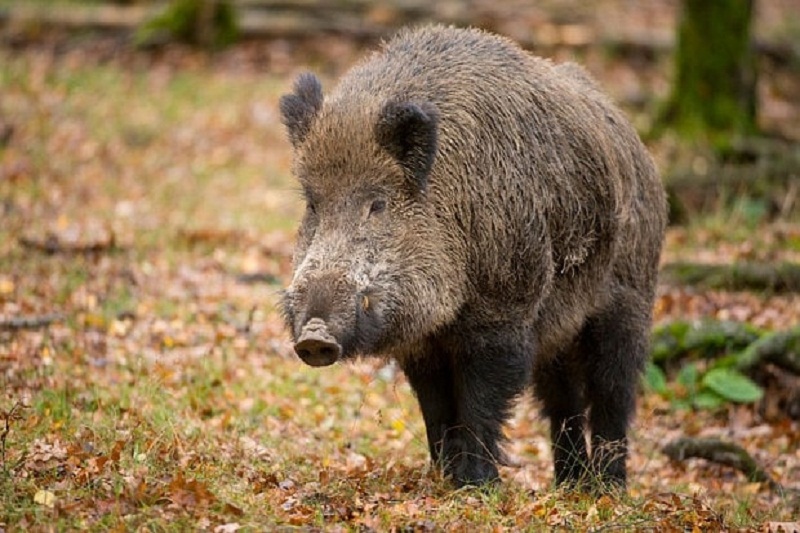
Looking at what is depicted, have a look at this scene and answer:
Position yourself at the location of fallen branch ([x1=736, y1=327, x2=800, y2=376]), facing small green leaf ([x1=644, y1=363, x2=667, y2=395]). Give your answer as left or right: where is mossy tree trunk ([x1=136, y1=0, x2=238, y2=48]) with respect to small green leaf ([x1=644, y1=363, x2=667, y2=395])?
right

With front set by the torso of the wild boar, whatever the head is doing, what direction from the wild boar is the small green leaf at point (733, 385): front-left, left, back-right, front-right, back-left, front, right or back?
back

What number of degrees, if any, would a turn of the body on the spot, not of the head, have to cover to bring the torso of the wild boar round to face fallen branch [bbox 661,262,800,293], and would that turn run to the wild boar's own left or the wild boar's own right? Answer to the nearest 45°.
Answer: approximately 180°

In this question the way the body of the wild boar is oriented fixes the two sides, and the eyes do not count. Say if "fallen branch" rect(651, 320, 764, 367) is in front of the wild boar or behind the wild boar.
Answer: behind

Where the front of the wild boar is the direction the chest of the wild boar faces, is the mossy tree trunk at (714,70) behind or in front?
behind

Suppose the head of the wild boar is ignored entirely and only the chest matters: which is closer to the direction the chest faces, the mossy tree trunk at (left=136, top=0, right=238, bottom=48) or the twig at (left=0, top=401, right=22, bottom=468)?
the twig

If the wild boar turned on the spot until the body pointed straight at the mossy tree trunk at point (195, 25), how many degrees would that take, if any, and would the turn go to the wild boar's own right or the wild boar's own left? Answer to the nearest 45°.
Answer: approximately 135° to the wild boar's own right

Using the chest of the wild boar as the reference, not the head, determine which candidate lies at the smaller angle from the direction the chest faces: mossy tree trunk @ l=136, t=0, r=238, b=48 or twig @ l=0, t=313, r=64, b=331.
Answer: the twig

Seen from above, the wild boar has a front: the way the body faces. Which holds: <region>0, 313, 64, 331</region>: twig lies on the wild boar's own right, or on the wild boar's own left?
on the wild boar's own right

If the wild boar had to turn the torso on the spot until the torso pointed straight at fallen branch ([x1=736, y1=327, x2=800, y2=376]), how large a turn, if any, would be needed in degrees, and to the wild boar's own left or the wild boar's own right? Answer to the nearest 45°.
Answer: approximately 180°

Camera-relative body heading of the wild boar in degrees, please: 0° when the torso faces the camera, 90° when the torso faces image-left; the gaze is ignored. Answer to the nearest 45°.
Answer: approximately 45°

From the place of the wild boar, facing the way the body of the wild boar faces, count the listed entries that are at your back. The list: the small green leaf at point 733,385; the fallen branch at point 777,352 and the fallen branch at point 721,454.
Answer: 3

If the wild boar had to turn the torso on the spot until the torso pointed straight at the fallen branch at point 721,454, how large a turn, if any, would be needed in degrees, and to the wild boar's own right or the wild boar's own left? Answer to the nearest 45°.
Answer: approximately 180°
